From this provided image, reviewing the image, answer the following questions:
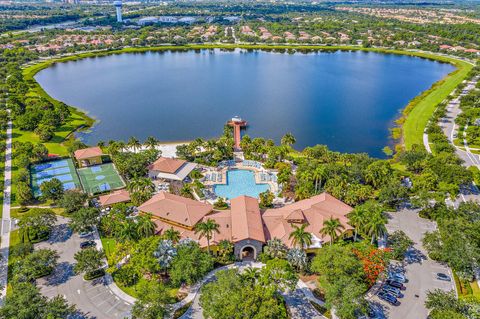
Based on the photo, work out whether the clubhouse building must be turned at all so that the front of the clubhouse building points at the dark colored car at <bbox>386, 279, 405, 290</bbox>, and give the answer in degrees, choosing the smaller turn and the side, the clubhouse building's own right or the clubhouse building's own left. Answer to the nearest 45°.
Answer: approximately 45° to the clubhouse building's own left

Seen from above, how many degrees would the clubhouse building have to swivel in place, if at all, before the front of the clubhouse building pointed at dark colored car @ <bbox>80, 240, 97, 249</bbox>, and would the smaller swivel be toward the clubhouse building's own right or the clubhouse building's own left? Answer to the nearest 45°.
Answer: approximately 90° to the clubhouse building's own right

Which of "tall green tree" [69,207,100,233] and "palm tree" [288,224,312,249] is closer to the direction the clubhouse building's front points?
the palm tree

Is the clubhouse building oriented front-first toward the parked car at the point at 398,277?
no

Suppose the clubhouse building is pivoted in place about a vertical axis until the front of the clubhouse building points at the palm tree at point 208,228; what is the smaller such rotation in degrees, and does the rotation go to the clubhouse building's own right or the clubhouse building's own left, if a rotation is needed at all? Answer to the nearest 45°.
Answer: approximately 45° to the clubhouse building's own right

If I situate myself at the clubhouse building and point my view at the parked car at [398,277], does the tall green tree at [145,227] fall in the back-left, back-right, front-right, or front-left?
back-right

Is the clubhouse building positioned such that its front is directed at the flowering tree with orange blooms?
no

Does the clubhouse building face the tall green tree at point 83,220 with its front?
no

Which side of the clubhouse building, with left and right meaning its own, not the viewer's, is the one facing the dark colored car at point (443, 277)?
left

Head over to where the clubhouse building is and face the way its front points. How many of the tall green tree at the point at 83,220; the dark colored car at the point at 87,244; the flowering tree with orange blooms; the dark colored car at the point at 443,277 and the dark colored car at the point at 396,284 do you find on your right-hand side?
2

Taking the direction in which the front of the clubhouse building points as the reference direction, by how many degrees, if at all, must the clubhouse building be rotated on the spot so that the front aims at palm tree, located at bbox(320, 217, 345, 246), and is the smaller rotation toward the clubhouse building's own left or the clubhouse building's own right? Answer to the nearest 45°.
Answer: approximately 90° to the clubhouse building's own left

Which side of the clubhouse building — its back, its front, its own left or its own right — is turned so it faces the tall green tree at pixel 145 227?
right

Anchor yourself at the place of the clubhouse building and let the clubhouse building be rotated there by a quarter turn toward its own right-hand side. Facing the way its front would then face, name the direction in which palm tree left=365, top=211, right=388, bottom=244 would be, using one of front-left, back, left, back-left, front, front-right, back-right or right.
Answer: back

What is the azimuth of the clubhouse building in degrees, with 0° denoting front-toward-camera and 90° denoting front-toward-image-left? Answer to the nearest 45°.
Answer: approximately 0°

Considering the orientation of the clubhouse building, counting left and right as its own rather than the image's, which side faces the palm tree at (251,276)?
front
